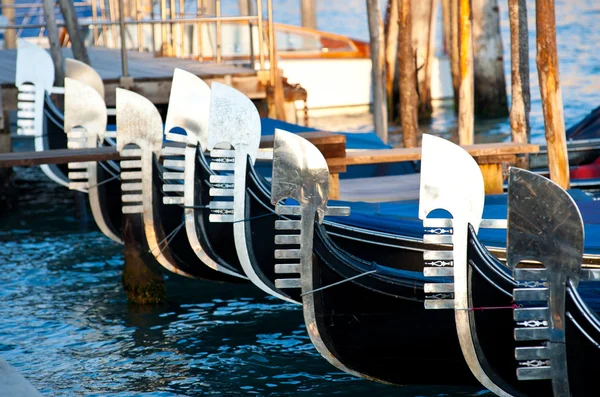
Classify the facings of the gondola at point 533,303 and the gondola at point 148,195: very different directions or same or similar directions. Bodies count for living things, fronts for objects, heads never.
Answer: same or similar directions

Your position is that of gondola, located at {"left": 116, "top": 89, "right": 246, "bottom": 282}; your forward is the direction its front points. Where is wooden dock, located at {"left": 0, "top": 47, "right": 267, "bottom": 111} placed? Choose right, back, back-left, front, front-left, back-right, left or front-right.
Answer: right

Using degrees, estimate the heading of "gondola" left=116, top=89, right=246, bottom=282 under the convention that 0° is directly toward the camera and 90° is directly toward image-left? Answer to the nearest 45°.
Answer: approximately 90°

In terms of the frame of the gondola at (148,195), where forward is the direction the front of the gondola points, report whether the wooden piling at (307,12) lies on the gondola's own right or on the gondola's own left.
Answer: on the gondola's own right

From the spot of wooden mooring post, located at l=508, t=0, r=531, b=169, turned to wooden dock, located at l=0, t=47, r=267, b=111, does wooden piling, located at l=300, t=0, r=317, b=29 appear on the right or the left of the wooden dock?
right

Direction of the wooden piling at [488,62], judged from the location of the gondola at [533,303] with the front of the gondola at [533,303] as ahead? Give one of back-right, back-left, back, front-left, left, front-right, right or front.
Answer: right

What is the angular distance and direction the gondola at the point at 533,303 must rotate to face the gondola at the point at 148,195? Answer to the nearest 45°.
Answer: approximately 45° to its right

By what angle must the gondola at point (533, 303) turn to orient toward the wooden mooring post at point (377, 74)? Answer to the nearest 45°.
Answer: approximately 90° to its right

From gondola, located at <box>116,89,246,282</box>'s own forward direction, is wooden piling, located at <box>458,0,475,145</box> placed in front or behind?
behind

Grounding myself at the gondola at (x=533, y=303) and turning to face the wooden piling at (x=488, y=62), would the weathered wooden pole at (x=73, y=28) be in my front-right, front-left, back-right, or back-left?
front-left

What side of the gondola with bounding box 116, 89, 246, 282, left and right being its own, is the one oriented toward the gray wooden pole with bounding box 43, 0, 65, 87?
right

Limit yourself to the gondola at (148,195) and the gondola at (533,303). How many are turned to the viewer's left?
2

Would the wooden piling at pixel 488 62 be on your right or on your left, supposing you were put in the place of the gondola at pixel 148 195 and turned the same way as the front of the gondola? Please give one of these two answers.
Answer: on your right

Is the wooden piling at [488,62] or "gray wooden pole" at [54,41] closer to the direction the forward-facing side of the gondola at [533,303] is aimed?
the gray wooden pole

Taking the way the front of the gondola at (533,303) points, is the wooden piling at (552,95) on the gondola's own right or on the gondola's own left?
on the gondola's own right
